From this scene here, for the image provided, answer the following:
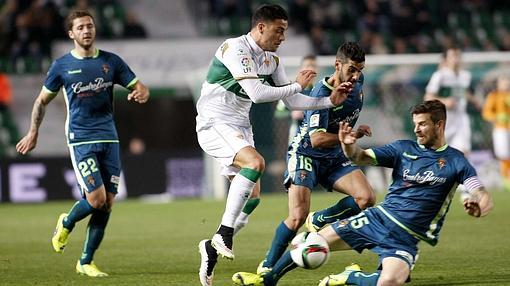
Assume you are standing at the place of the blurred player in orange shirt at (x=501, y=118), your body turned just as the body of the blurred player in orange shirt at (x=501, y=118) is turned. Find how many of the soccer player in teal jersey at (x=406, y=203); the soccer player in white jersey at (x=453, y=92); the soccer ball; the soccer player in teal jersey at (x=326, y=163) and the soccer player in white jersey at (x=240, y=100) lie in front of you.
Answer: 5

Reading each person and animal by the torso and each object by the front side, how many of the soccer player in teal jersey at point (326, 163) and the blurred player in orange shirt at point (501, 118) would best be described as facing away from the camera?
0

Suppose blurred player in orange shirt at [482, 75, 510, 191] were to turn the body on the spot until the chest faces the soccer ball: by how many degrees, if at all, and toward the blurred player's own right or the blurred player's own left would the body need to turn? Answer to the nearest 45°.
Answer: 0° — they already face it

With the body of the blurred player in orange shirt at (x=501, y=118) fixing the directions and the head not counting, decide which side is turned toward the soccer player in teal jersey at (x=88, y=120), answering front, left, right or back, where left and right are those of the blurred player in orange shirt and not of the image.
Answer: front

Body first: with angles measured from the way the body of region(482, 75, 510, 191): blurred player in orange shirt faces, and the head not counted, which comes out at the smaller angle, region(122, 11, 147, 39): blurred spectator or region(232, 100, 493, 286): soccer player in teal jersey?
the soccer player in teal jersey

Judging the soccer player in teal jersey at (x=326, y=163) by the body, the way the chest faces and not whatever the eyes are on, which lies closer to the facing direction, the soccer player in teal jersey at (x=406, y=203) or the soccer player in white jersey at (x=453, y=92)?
the soccer player in teal jersey

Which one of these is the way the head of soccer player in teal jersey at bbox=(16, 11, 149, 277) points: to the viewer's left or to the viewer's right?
to the viewer's right

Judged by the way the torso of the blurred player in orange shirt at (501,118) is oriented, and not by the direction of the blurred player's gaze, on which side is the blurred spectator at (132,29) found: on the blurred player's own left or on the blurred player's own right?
on the blurred player's own right

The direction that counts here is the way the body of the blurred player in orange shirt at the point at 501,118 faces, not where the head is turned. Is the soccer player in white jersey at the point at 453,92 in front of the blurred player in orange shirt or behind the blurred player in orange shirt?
in front
